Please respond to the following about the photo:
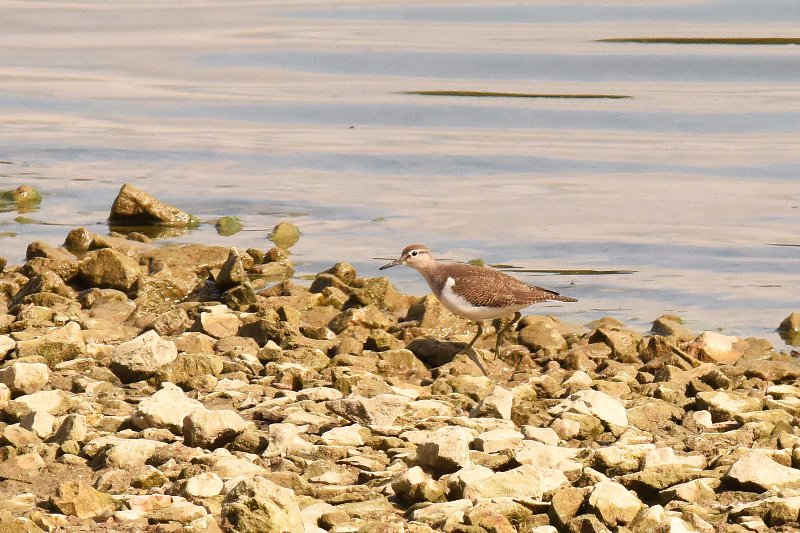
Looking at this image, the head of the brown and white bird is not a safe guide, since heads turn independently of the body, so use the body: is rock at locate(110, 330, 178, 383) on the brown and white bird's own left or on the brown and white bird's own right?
on the brown and white bird's own left

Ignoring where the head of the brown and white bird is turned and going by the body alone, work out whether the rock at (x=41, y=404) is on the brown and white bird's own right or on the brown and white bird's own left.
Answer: on the brown and white bird's own left

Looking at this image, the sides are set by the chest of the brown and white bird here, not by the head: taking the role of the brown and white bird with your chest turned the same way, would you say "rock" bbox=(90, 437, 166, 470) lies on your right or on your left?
on your left

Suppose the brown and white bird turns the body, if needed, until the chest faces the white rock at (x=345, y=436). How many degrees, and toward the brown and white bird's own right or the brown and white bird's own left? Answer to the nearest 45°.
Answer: approximately 90° to the brown and white bird's own left

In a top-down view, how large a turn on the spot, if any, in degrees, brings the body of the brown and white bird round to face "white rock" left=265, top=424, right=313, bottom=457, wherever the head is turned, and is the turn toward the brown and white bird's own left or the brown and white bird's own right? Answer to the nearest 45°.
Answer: approximately 90° to the brown and white bird's own left

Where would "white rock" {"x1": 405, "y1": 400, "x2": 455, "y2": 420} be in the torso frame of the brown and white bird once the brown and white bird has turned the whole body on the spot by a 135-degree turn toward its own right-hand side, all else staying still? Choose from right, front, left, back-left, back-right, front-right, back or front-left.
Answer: back-right

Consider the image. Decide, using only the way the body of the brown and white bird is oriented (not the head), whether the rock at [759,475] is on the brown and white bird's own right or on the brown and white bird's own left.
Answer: on the brown and white bird's own left

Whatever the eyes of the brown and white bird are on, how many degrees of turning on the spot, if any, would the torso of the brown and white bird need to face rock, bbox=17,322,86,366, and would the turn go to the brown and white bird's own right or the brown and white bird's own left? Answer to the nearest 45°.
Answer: approximately 45° to the brown and white bird's own left

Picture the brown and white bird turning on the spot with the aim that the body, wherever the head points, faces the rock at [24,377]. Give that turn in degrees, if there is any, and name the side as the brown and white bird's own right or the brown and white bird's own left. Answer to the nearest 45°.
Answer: approximately 45° to the brown and white bird's own left

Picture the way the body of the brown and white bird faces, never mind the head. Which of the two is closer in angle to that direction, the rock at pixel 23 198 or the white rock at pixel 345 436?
the rock

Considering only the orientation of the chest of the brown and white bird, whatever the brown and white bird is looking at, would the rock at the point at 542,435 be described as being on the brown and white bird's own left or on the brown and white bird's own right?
on the brown and white bird's own left

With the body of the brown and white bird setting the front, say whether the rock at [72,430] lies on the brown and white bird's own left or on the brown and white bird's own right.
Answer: on the brown and white bird's own left

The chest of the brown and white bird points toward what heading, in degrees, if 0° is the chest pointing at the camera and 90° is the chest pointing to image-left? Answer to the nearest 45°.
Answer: approximately 90°

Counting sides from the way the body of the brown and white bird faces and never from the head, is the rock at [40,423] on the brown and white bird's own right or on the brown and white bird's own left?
on the brown and white bird's own left

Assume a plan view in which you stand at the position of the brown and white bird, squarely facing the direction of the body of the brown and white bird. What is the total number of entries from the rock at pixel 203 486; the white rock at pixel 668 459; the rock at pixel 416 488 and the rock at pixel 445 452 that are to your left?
4
